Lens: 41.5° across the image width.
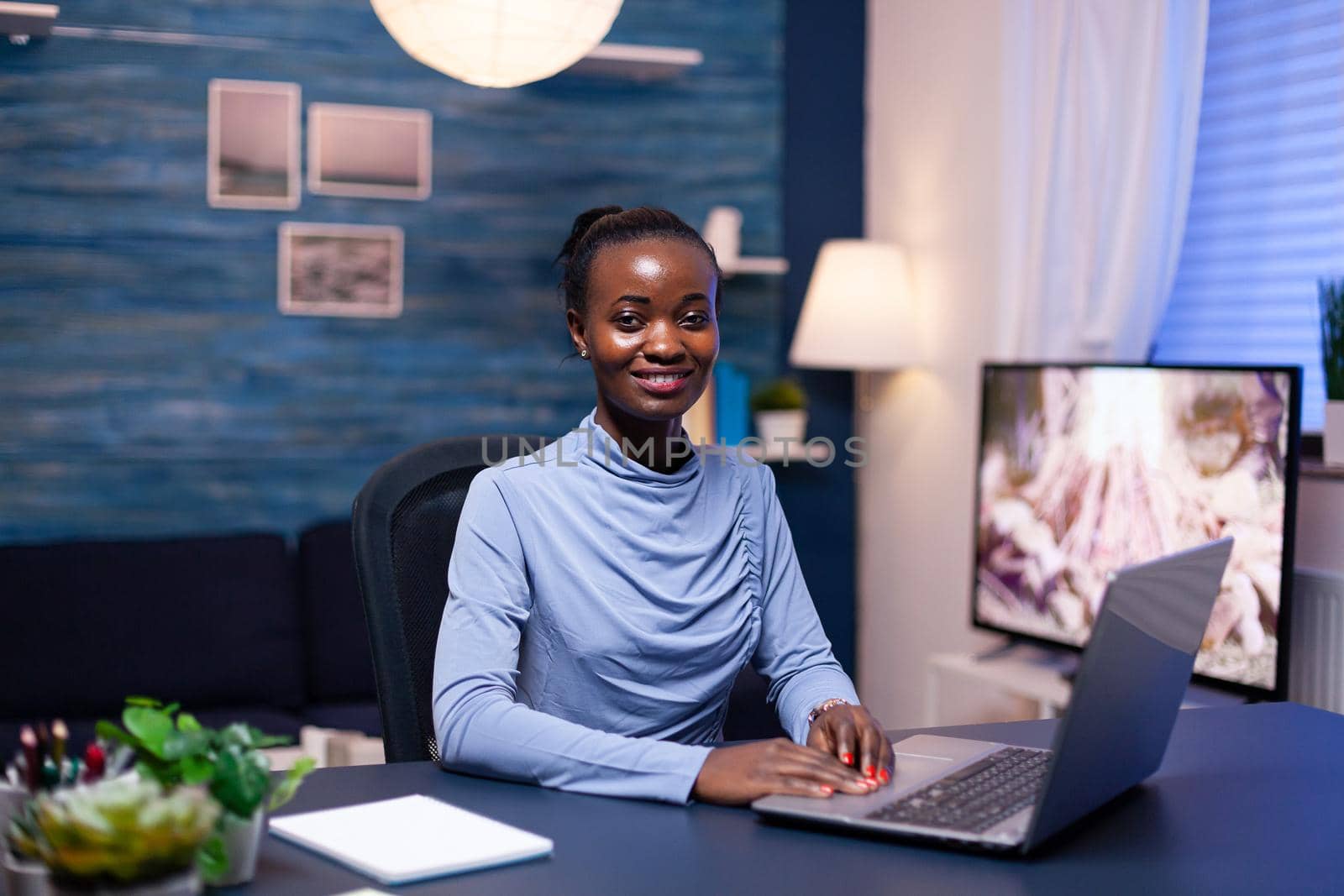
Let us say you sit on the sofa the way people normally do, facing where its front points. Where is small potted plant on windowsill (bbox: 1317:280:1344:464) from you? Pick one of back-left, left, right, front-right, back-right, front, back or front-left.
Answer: front-left

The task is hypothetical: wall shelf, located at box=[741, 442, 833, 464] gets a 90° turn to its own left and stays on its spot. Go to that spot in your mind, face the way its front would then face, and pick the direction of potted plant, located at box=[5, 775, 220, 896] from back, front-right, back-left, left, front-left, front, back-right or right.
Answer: right

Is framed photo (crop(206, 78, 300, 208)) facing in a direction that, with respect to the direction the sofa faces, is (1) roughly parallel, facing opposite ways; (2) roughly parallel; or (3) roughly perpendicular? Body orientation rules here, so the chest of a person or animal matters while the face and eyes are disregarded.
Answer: roughly parallel

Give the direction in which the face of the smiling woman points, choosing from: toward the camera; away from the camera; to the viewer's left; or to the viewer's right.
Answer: toward the camera

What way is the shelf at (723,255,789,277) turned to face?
toward the camera

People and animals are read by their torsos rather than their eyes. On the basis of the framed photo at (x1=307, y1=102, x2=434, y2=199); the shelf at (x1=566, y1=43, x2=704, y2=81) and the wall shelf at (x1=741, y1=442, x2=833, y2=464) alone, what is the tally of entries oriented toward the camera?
3

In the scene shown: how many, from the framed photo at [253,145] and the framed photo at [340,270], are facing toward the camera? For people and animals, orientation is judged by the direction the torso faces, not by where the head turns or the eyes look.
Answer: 2

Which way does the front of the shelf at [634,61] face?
toward the camera

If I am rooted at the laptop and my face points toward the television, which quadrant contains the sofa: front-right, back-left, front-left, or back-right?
front-left

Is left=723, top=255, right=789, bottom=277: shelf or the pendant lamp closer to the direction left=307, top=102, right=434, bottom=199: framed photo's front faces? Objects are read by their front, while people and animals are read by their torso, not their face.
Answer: the pendant lamp

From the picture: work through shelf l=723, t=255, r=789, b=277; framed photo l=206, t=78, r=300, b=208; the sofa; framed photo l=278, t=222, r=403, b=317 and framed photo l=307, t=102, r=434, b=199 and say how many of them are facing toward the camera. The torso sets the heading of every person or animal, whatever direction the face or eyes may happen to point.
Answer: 5

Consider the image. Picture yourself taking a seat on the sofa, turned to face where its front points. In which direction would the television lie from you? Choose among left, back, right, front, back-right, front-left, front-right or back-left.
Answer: front-left

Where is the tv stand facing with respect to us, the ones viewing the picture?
facing the viewer and to the left of the viewer
